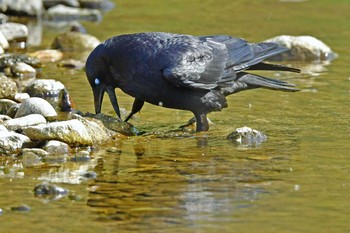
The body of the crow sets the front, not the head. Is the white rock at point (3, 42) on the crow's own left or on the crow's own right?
on the crow's own right

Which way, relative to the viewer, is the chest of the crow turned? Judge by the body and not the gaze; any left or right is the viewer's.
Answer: facing to the left of the viewer

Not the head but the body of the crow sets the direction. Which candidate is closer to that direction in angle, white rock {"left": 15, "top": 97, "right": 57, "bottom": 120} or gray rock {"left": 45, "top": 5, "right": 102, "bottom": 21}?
the white rock

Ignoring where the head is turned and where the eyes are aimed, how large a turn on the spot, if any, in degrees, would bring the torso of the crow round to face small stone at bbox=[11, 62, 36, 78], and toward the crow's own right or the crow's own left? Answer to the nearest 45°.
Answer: approximately 45° to the crow's own right

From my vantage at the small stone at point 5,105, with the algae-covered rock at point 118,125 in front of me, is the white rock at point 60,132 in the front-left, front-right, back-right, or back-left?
front-right

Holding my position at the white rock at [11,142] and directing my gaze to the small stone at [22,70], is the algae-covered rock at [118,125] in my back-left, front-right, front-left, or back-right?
front-right

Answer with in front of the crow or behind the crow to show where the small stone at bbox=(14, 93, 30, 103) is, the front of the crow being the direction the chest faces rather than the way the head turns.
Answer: in front

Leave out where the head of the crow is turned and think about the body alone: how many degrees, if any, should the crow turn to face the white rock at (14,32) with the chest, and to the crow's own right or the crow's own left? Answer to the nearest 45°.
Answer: approximately 45° to the crow's own right

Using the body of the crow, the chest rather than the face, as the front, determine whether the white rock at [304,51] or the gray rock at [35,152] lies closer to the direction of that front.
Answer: the gray rock

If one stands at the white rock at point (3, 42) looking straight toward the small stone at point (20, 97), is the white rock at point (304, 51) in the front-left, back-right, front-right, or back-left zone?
front-left

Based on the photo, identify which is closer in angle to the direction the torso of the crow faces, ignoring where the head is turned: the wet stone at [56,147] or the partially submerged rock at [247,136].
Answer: the wet stone
